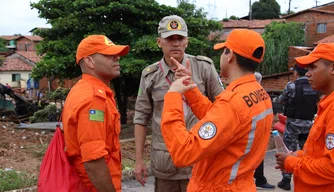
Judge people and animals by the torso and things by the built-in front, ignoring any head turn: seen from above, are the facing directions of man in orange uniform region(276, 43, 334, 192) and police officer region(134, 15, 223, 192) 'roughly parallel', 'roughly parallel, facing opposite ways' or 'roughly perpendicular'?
roughly perpendicular

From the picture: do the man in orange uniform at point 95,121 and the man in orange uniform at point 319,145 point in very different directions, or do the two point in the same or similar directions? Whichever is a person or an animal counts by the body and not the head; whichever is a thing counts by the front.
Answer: very different directions

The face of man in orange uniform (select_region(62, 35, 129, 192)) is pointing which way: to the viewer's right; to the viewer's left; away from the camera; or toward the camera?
to the viewer's right

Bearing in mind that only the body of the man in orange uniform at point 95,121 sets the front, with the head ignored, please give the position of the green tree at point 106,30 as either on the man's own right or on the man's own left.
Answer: on the man's own left

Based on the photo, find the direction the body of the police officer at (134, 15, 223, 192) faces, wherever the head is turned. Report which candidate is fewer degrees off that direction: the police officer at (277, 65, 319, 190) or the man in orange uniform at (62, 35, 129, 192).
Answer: the man in orange uniform

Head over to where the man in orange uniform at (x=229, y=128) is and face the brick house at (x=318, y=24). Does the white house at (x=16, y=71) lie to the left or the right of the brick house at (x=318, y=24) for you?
left

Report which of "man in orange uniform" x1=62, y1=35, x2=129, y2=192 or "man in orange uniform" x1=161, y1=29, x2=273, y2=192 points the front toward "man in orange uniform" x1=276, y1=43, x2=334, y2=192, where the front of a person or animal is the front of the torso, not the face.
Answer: "man in orange uniform" x1=62, y1=35, x2=129, y2=192

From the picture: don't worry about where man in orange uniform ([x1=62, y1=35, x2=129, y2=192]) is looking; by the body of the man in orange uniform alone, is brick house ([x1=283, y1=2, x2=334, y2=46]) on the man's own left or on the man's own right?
on the man's own left

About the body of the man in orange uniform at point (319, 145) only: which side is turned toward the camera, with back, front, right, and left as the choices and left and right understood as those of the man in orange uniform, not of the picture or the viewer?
left

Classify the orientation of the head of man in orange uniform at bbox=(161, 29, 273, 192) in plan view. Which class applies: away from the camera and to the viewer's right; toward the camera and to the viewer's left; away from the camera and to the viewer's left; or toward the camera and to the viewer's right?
away from the camera and to the viewer's left

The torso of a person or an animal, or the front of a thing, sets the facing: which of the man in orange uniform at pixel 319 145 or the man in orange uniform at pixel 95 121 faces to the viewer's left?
the man in orange uniform at pixel 319 145
